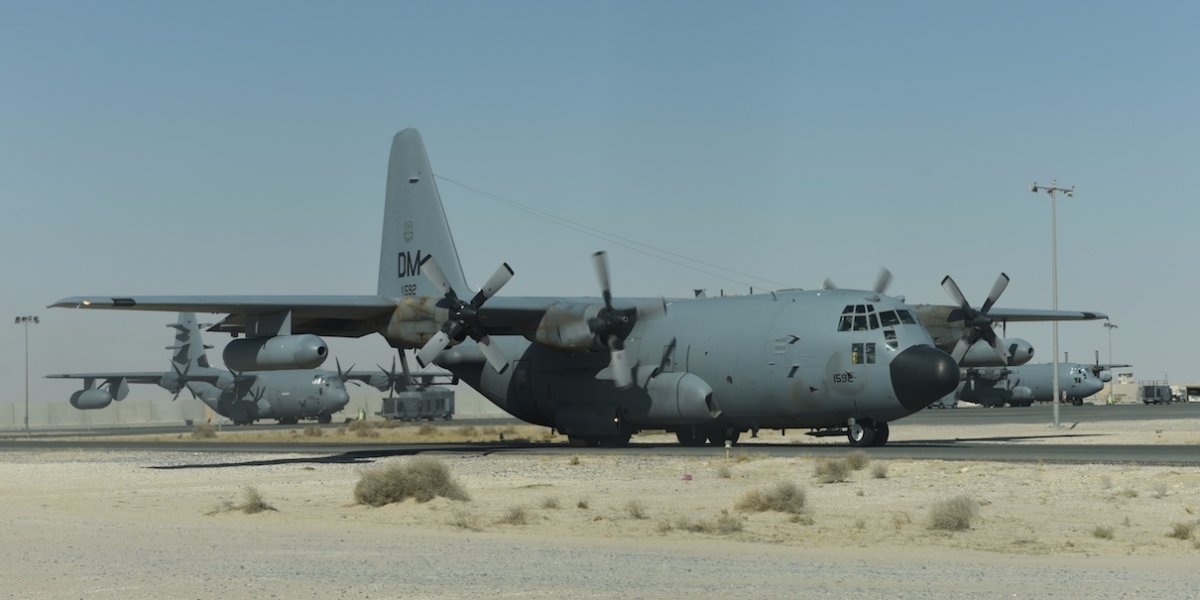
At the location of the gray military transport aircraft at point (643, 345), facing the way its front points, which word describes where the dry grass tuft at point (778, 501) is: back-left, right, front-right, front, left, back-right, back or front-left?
front-right

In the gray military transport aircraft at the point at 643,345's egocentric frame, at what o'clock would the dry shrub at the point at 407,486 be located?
The dry shrub is roughly at 2 o'clock from the gray military transport aircraft.

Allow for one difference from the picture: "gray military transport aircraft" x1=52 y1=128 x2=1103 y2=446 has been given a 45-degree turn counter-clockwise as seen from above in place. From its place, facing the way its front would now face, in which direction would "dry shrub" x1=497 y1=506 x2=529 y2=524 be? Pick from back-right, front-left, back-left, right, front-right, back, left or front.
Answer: right

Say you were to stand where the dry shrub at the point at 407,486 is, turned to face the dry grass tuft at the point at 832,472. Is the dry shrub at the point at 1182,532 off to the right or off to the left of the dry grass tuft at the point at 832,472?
right

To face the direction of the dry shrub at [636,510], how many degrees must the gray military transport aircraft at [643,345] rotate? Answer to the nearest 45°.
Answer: approximately 45° to its right

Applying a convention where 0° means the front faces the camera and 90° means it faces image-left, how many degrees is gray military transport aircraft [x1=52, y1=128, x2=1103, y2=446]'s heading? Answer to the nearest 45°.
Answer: approximately 315°
